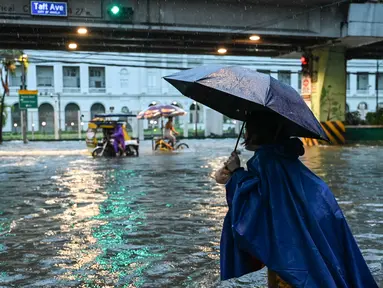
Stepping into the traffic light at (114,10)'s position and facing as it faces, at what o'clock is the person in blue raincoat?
The person in blue raincoat is roughly at 12 o'clock from the traffic light.

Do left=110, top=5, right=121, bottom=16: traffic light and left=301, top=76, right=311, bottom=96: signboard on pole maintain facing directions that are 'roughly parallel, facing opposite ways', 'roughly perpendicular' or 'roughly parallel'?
roughly parallel

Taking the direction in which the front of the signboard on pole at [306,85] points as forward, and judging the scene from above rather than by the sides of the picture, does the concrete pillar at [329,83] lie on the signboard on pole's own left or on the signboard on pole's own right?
on the signboard on pole's own left

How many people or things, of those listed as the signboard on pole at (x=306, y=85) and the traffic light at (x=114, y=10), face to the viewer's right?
0

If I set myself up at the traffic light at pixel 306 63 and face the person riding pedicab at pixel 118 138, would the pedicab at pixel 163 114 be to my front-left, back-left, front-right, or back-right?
front-right

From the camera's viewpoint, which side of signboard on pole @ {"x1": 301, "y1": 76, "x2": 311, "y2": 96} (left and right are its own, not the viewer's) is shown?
front

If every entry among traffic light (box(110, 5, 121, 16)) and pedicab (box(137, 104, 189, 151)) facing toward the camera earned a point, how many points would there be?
1

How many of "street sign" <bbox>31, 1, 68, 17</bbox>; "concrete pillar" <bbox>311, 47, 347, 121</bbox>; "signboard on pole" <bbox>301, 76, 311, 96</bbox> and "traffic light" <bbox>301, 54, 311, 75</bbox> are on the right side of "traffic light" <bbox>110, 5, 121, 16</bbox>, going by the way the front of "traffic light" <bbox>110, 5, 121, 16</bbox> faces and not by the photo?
1

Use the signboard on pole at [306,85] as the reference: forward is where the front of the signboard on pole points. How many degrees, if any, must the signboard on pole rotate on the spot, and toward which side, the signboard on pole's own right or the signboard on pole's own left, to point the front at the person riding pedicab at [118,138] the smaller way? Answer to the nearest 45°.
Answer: approximately 45° to the signboard on pole's own right

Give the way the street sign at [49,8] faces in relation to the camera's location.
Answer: facing the viewer

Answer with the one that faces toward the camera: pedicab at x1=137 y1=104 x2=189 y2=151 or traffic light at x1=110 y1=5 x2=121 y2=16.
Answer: the traffic light

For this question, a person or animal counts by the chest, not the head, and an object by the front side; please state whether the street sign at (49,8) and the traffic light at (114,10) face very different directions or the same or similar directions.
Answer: same or similar directions

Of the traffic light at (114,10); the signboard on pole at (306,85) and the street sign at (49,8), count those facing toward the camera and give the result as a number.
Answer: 3

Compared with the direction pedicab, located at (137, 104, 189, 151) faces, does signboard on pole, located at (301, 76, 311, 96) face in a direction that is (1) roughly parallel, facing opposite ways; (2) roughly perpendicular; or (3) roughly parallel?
roughly perpendicular
